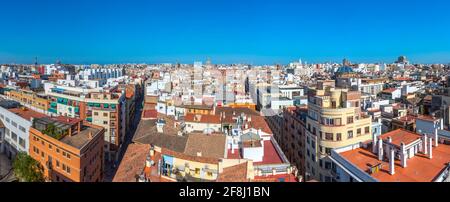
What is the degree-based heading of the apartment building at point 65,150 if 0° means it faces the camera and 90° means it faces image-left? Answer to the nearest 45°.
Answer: approximately 45°

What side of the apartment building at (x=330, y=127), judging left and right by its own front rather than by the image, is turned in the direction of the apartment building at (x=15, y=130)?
right

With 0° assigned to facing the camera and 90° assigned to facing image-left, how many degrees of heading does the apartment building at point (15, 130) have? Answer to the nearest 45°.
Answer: approximately 45°

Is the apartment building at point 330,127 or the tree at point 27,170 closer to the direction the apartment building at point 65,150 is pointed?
the tree

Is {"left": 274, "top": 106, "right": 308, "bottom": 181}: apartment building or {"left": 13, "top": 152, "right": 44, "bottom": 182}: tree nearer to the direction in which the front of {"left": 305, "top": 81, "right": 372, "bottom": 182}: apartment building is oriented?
the tree

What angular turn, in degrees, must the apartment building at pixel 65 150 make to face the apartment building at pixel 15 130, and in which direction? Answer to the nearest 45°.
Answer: approximately 135° to its right

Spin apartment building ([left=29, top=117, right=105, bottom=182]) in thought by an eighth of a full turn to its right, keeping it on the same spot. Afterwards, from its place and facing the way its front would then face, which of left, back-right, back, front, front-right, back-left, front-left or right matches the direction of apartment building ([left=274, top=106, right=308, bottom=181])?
back

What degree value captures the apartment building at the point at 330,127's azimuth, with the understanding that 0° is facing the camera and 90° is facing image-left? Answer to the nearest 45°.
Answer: approximately 0°

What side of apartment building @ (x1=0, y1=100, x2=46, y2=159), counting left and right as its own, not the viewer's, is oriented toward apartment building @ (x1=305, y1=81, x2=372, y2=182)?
left
